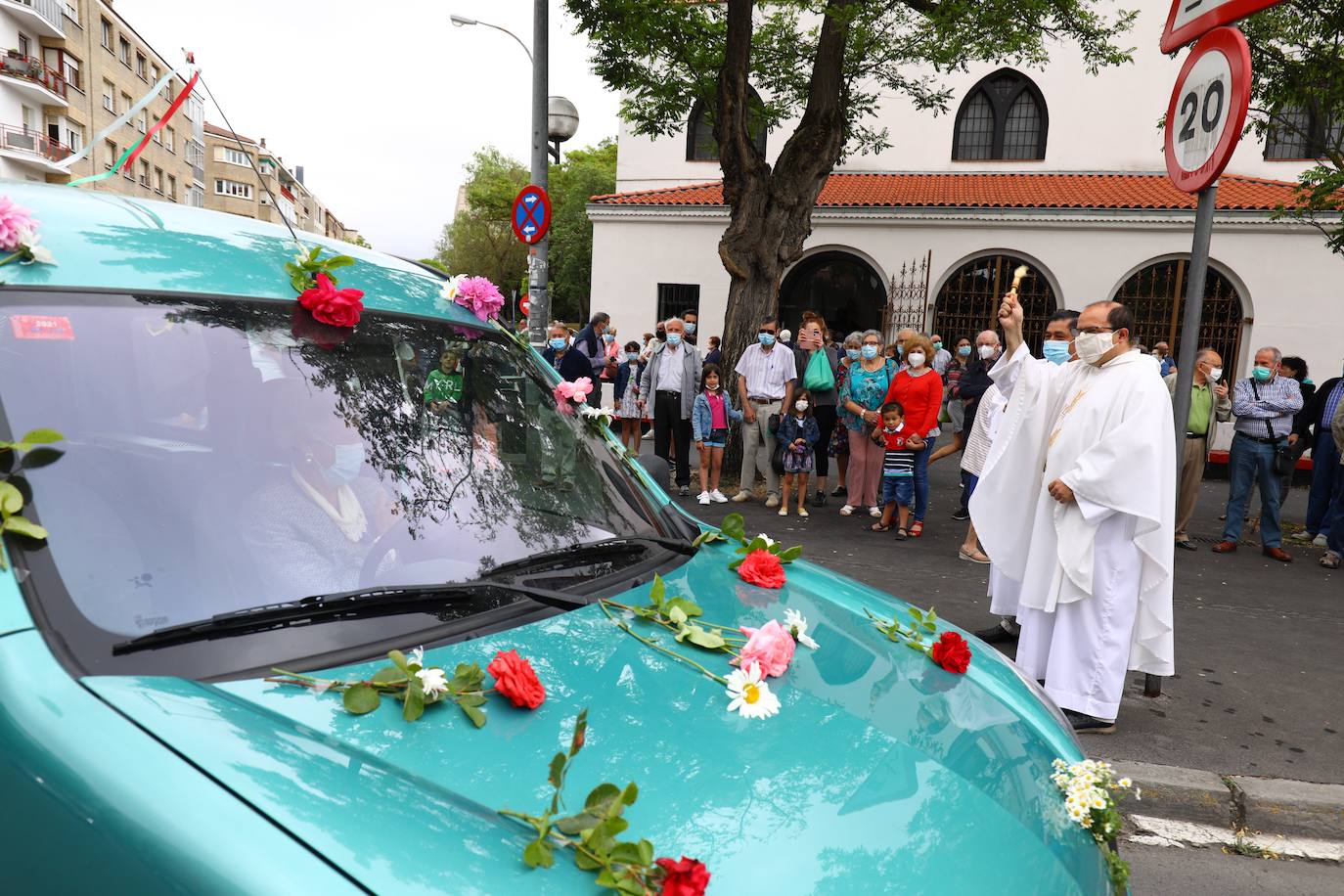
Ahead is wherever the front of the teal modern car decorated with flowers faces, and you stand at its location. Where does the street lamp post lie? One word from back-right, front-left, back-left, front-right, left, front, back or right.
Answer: back-left

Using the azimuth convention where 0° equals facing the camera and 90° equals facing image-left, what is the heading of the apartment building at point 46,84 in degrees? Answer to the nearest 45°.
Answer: approximately 315°

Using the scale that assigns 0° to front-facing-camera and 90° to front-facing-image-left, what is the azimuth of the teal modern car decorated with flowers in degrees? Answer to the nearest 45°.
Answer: approximately 315°

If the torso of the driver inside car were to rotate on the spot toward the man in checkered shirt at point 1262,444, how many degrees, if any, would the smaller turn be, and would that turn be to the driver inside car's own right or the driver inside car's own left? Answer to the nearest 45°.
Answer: approximately 90° to the driver inside car's own left

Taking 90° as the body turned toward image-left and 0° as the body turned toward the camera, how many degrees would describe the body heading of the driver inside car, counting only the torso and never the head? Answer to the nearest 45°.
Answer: approximately 315°

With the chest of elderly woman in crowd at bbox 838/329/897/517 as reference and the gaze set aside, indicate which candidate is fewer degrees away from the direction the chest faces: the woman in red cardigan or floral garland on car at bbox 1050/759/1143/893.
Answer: the floral garland on car
